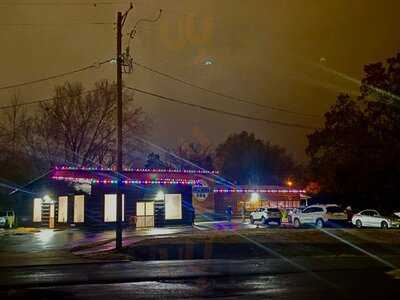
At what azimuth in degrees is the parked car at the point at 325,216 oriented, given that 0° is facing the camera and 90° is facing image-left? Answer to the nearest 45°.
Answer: approximately 135°

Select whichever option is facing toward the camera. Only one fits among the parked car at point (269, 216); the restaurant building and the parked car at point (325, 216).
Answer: the restaurant building

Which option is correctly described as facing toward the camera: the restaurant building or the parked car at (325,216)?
the restaurant building

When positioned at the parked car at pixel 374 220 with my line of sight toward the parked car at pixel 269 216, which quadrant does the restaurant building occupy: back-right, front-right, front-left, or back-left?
front-left

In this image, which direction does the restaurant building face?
toward the camera

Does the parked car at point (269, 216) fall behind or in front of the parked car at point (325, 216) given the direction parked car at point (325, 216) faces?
in front

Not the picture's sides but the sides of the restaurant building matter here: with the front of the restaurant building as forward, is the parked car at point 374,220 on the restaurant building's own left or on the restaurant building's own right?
on the restaurant building's own left

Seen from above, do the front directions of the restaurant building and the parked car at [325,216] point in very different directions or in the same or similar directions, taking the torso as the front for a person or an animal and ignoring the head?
very different directions
